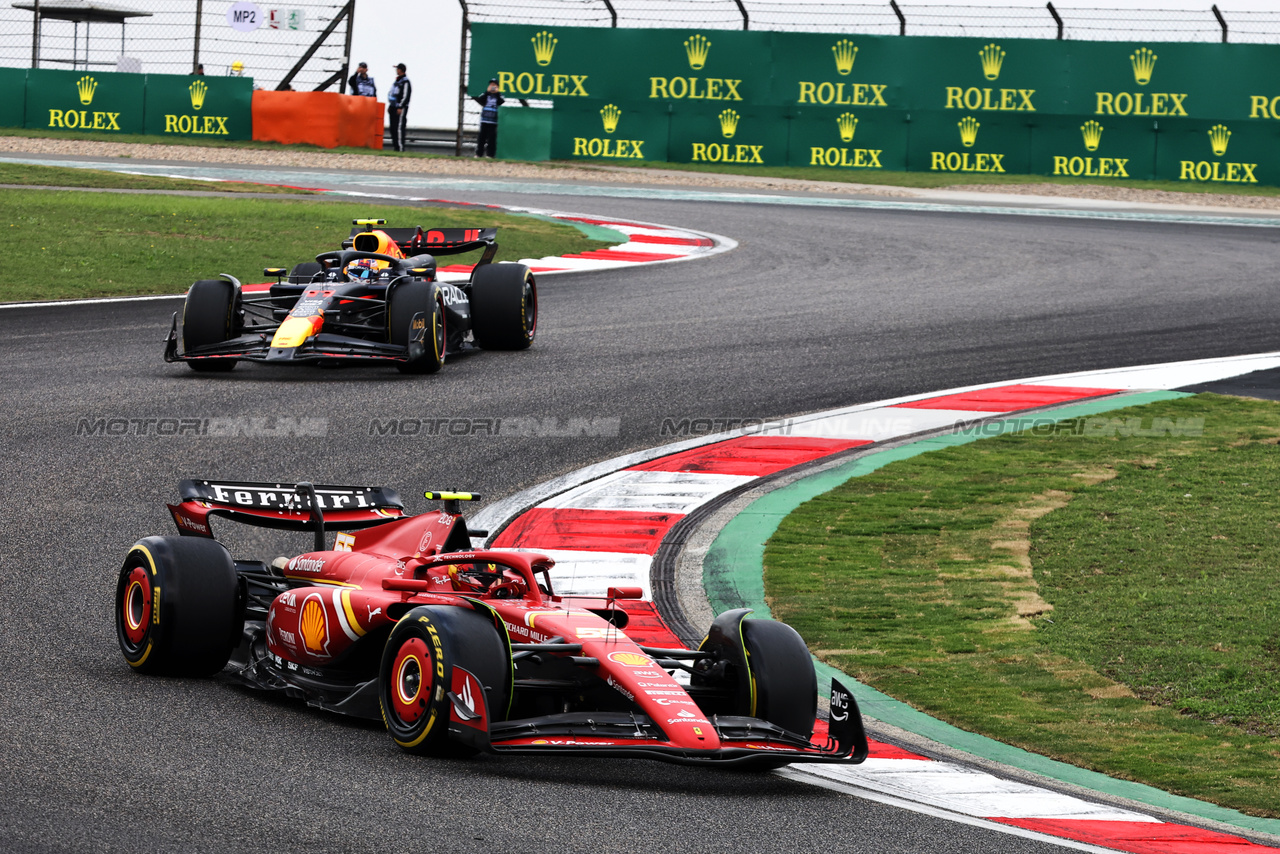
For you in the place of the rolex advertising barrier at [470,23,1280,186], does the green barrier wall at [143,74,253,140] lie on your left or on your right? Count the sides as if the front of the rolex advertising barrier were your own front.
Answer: on your right

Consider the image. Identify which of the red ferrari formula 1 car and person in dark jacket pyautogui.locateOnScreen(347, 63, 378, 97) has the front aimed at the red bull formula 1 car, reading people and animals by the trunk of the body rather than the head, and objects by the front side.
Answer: the person in dark jacket

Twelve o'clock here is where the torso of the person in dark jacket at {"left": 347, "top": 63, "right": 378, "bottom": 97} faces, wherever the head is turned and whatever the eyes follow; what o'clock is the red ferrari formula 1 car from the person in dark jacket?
The red ferrari formula 1 car is roughly at 12 o'clock from the person in dark jacket.

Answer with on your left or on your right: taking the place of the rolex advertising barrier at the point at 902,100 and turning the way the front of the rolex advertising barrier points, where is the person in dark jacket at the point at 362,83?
on your right

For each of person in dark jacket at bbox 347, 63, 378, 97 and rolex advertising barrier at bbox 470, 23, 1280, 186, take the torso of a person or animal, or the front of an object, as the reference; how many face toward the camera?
2

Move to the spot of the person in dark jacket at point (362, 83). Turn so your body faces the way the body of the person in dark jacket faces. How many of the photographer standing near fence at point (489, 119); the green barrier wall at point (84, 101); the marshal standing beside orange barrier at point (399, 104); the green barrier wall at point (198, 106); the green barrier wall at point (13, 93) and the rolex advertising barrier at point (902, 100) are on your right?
3

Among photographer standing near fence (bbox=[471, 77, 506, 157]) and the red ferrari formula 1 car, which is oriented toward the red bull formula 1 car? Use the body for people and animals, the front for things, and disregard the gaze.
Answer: the photographer standing near fence

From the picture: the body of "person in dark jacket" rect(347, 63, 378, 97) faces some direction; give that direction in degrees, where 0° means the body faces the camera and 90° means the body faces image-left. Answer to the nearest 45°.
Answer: approximately 0°

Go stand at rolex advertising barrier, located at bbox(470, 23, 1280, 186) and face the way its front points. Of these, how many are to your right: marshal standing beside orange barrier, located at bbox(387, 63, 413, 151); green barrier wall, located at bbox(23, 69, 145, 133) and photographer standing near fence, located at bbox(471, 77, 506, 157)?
3
